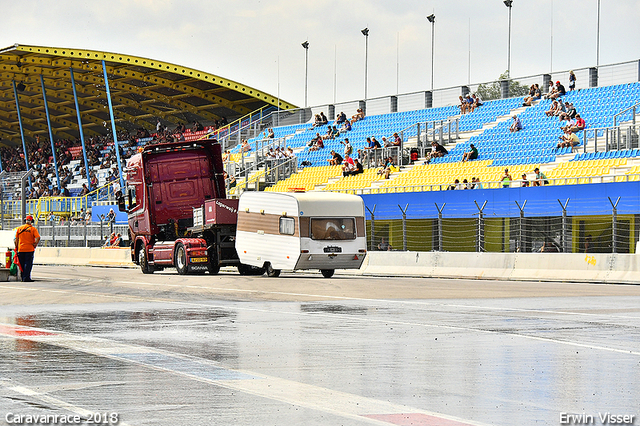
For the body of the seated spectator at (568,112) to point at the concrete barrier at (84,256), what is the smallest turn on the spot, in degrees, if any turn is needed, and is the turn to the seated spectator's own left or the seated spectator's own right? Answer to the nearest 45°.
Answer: approximately 45° to the seated spectator's own right

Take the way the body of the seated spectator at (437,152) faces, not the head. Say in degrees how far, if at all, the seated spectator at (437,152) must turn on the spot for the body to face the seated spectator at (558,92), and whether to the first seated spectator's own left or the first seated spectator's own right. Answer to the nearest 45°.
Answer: approximately 135° to the first seated spectator's own left

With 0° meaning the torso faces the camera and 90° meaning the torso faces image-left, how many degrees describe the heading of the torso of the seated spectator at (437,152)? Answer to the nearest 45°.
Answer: approximately 45°

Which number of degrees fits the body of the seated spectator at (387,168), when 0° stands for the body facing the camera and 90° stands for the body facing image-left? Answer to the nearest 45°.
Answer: approximately 45°

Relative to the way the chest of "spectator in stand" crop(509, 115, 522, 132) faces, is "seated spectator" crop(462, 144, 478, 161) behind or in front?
in front

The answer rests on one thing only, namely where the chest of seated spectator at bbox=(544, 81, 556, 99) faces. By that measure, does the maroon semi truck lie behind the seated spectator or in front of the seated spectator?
in front

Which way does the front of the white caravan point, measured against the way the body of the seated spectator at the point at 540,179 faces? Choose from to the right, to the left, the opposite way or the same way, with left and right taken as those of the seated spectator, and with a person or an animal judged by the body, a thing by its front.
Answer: to the right

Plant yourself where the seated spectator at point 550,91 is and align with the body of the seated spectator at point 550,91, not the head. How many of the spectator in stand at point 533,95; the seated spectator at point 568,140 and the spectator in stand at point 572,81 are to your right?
1

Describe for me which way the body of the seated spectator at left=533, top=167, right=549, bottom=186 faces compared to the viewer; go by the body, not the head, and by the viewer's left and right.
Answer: facing the viewer and to the left of the viewer

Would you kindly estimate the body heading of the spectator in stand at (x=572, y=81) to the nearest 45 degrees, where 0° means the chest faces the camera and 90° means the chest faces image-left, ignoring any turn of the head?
approximately 45°

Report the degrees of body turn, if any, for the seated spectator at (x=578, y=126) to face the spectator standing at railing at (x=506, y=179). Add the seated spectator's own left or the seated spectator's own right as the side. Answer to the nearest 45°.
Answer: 0° — they already face them
